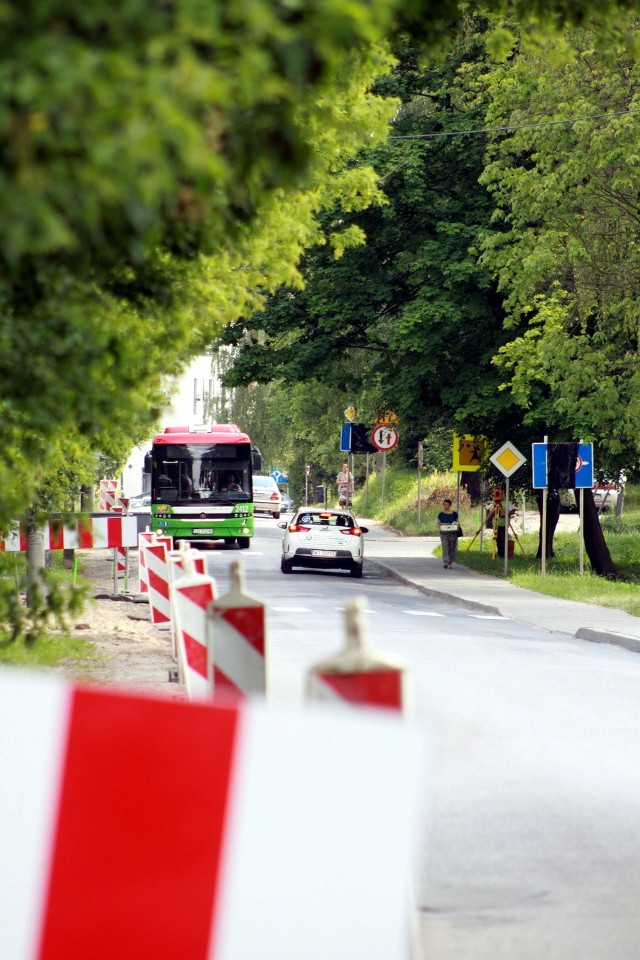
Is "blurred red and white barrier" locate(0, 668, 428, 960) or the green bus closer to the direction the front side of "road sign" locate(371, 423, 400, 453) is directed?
the blurred red and white barrier

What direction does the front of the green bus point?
toward the camera

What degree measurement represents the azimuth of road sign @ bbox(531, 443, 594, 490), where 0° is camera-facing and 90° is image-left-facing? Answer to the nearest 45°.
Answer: approximately 0°

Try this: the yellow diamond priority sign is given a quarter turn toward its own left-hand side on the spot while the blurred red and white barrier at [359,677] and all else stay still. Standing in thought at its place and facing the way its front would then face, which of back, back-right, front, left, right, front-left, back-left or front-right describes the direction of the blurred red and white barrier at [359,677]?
right

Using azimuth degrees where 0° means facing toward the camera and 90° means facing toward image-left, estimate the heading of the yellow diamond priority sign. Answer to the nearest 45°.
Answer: approximately 0°

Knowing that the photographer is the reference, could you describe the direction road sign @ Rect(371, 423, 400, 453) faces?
facing the viewer

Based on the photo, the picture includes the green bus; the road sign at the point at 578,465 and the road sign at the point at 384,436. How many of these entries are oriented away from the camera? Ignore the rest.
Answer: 0

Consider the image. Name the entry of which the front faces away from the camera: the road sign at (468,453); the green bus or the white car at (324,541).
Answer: the white car

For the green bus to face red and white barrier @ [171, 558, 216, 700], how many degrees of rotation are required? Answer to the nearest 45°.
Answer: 0° — it already faces it

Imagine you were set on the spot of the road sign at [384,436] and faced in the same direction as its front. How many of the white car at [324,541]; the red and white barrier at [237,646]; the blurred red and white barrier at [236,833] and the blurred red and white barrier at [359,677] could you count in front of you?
4

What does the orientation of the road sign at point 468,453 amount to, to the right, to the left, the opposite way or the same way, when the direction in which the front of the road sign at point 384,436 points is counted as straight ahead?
the same way

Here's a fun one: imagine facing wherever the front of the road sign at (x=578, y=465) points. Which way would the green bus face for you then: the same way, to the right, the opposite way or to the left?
the same way

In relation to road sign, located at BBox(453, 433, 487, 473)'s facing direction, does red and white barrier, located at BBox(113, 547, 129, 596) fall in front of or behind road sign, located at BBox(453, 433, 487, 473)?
in front

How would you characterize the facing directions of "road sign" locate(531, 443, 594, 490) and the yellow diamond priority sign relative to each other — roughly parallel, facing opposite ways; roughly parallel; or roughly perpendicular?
roughly parallel

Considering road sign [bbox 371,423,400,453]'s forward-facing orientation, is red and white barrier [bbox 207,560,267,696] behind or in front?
in front

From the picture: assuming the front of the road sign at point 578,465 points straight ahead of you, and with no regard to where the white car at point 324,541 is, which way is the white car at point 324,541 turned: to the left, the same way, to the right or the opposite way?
the opposite way

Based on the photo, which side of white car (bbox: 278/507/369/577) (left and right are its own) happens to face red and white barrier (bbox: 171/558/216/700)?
back

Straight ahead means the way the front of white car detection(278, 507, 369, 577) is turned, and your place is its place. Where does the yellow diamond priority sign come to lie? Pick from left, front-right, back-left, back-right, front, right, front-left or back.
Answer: back-right

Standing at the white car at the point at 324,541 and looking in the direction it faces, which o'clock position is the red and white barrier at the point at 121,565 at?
The red and white barrier is roughly at 7 o'clock from the white car.

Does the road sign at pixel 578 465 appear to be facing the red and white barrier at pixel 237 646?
yes
